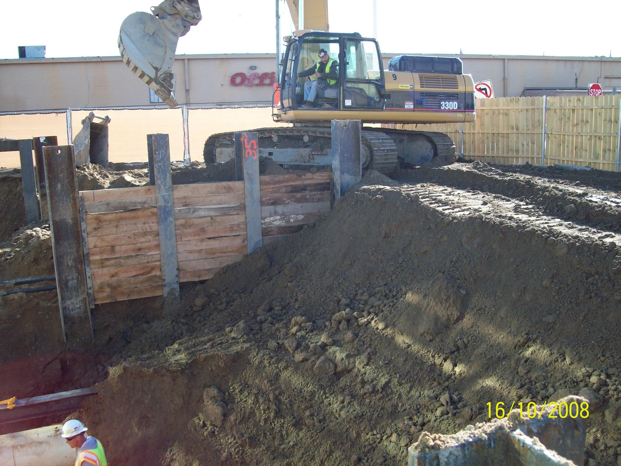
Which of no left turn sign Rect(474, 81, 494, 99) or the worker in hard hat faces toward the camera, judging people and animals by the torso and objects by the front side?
the no left turn sign

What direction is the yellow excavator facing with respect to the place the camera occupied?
facing to the left of the viewer

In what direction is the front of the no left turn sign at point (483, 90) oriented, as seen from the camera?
facing the viewer

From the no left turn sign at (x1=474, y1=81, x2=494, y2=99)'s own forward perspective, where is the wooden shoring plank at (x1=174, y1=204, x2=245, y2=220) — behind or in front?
in front

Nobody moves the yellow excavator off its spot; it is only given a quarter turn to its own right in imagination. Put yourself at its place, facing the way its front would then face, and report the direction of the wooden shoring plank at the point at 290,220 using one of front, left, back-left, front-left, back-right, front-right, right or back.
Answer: back

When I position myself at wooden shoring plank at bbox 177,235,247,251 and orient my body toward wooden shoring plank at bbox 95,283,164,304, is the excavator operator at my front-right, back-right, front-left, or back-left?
back-right
